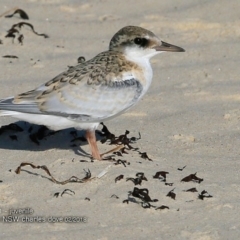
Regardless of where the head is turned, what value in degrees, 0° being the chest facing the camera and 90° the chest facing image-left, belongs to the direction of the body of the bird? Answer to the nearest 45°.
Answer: approximately 270°

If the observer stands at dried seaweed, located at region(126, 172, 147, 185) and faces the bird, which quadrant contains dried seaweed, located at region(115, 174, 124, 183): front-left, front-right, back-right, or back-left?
front-left

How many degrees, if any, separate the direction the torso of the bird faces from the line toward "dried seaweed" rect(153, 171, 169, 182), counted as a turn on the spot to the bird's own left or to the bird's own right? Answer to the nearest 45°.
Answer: approximately 45° to the bird's own right

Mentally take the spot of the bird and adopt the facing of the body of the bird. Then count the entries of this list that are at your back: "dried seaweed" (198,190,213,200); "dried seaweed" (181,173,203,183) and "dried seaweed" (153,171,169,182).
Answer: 0

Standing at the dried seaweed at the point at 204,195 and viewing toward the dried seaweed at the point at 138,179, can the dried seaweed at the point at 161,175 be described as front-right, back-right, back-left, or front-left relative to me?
front-right

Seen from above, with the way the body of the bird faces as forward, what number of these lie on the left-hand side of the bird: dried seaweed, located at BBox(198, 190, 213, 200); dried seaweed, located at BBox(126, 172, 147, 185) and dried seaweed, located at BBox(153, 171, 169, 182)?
0

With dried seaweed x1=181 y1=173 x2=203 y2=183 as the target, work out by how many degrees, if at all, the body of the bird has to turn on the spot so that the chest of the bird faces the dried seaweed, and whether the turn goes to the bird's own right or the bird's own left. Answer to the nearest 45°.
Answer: approximately 45° to the bird's own right

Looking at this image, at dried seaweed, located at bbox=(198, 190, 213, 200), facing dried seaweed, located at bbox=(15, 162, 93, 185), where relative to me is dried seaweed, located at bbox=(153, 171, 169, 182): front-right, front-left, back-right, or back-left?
front-right

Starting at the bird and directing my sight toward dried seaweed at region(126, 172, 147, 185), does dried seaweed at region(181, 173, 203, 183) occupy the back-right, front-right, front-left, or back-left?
front-left
